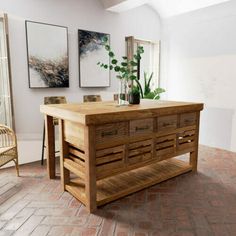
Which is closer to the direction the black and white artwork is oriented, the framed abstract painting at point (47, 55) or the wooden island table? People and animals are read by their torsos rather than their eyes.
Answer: the wooden island table

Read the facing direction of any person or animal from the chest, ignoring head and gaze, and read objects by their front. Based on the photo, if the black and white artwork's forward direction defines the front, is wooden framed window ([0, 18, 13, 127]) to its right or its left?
on its right

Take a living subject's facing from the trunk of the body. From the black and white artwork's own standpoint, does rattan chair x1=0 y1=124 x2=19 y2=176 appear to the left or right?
on its right

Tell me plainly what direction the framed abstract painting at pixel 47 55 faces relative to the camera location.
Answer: facing the viewer and to the right of the viewer

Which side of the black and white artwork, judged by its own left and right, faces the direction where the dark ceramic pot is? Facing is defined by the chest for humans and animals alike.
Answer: front

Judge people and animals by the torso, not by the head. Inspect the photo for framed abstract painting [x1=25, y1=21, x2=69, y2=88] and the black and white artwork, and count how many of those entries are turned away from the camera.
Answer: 0

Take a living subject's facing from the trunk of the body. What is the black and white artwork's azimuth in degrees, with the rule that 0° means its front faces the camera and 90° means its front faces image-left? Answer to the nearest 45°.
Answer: approximately 315°

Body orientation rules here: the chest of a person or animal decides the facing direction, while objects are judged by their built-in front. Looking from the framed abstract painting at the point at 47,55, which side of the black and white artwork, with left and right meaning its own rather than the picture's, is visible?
right

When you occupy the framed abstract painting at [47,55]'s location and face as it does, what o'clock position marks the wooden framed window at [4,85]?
The wooden framed window is roughly at 4 o'clock from the framed abstract painting.
